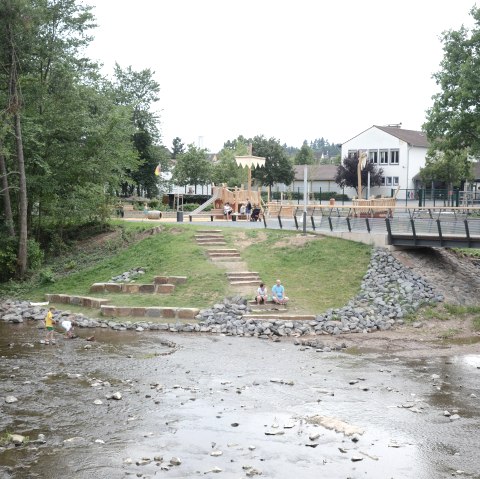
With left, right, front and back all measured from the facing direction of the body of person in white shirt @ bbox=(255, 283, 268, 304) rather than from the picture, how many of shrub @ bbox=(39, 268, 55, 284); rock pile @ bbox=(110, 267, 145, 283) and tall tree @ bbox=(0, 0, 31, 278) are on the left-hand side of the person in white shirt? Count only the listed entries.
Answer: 0

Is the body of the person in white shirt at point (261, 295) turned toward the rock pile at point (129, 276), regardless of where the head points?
no

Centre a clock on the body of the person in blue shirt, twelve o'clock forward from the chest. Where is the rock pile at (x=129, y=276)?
The rock pile is roughly at 4 o'clock from the person in blue shirt.

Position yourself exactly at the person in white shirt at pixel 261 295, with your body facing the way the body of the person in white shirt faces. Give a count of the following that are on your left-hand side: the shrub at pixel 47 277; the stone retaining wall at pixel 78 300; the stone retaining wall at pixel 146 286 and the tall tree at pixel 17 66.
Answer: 0

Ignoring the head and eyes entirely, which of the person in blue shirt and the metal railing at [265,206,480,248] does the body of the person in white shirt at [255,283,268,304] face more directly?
the person in blue shirt

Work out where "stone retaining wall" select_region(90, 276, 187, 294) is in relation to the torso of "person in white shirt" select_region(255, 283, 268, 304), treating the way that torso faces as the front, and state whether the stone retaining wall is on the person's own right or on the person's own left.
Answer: on the person's own right

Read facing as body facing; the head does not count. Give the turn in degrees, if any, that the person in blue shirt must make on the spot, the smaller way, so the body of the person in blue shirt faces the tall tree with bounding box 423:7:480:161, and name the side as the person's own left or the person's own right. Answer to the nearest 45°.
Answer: approximately 135° to the person's own left

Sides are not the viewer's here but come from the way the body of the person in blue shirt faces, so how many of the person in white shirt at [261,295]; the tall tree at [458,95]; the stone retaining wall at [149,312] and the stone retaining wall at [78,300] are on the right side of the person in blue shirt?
3

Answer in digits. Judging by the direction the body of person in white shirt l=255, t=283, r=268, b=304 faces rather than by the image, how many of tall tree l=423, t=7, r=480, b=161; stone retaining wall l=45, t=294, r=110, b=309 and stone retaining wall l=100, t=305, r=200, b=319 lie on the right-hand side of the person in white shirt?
2

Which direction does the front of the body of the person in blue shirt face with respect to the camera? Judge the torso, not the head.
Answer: toward the camera

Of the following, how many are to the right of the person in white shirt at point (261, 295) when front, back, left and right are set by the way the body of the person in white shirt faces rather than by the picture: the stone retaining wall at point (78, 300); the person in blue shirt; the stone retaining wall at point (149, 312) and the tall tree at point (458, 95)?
2

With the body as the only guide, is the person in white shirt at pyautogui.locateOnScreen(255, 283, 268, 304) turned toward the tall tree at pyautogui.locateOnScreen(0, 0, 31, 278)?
no

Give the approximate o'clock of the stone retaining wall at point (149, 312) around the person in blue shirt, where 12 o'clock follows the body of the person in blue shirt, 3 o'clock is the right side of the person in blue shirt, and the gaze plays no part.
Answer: The stone retaining wall is roughly at 3 o'clock from the person in blue shirt.

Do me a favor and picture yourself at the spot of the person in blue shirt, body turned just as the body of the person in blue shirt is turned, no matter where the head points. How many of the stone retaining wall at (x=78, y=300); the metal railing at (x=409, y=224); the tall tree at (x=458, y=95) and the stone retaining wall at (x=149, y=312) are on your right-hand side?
2

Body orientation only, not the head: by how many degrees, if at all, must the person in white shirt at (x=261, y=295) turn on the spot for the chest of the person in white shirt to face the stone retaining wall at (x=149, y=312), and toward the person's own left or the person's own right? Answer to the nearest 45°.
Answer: approximately 90° to the person's own right

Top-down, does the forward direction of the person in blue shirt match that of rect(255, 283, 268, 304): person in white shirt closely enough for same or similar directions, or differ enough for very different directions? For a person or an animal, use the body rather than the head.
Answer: same or similar directions

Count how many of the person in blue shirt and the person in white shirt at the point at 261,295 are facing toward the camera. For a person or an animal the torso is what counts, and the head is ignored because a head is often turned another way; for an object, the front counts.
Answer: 2
